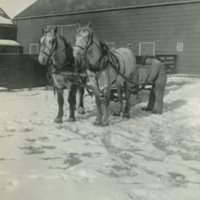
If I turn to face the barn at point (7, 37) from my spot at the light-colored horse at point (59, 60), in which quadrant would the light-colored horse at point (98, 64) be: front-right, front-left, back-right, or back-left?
back-right

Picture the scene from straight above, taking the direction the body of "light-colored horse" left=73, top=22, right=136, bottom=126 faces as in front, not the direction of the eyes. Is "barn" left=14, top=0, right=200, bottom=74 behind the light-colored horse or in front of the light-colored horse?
behind

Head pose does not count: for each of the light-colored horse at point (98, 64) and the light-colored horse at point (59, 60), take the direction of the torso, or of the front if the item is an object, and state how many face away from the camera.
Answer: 0

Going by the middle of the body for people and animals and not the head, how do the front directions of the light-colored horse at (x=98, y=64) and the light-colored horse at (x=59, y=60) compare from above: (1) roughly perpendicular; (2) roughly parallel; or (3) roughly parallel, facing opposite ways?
roughly parallel

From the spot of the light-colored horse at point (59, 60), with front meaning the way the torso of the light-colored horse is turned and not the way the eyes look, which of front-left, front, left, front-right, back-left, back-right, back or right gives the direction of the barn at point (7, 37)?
back-right

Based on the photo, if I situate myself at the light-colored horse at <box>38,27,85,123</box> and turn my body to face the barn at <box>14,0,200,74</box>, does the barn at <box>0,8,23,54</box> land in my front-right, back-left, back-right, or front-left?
front-left

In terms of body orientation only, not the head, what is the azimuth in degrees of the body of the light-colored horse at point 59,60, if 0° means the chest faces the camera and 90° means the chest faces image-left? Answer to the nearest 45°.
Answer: approximately 45°

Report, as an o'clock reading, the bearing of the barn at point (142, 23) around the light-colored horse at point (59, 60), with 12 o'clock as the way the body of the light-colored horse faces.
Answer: The barn is roughly at 5 o'clock from the light-colored horse.

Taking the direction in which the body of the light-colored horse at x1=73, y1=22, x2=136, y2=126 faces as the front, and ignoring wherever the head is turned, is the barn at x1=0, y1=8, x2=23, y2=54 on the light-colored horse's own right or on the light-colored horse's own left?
on the light-colored horse's own right

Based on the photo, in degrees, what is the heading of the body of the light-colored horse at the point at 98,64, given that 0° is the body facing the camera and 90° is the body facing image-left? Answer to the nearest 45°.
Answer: approximately 45°

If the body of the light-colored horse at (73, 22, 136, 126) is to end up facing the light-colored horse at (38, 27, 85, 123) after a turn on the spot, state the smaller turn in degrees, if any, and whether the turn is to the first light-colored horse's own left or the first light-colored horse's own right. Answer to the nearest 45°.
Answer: approximately 45° to the first light-colored horse's own right
